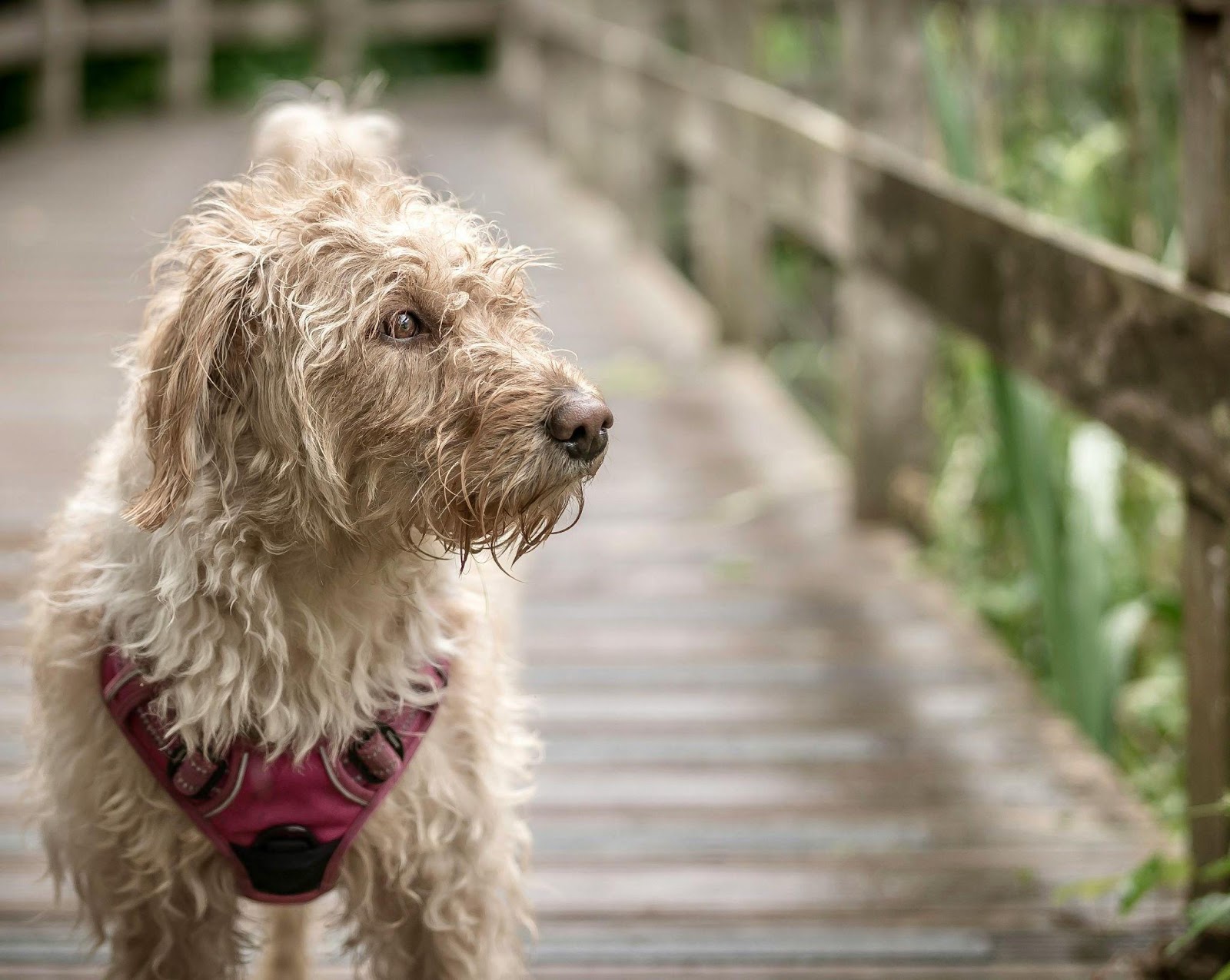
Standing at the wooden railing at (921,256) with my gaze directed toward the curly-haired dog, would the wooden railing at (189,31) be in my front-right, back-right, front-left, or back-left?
back-right

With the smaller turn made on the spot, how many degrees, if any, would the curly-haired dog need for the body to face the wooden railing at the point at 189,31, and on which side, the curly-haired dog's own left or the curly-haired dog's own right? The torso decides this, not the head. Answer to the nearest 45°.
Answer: approximately 180°

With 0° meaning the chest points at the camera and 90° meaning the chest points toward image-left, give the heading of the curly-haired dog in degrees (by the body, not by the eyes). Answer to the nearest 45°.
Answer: approximately 0°

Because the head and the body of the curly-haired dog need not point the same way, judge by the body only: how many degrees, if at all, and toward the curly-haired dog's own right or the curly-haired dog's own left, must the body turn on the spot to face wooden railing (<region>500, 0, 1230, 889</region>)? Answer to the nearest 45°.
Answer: approximately 135° to the curly-haired dog's own left
